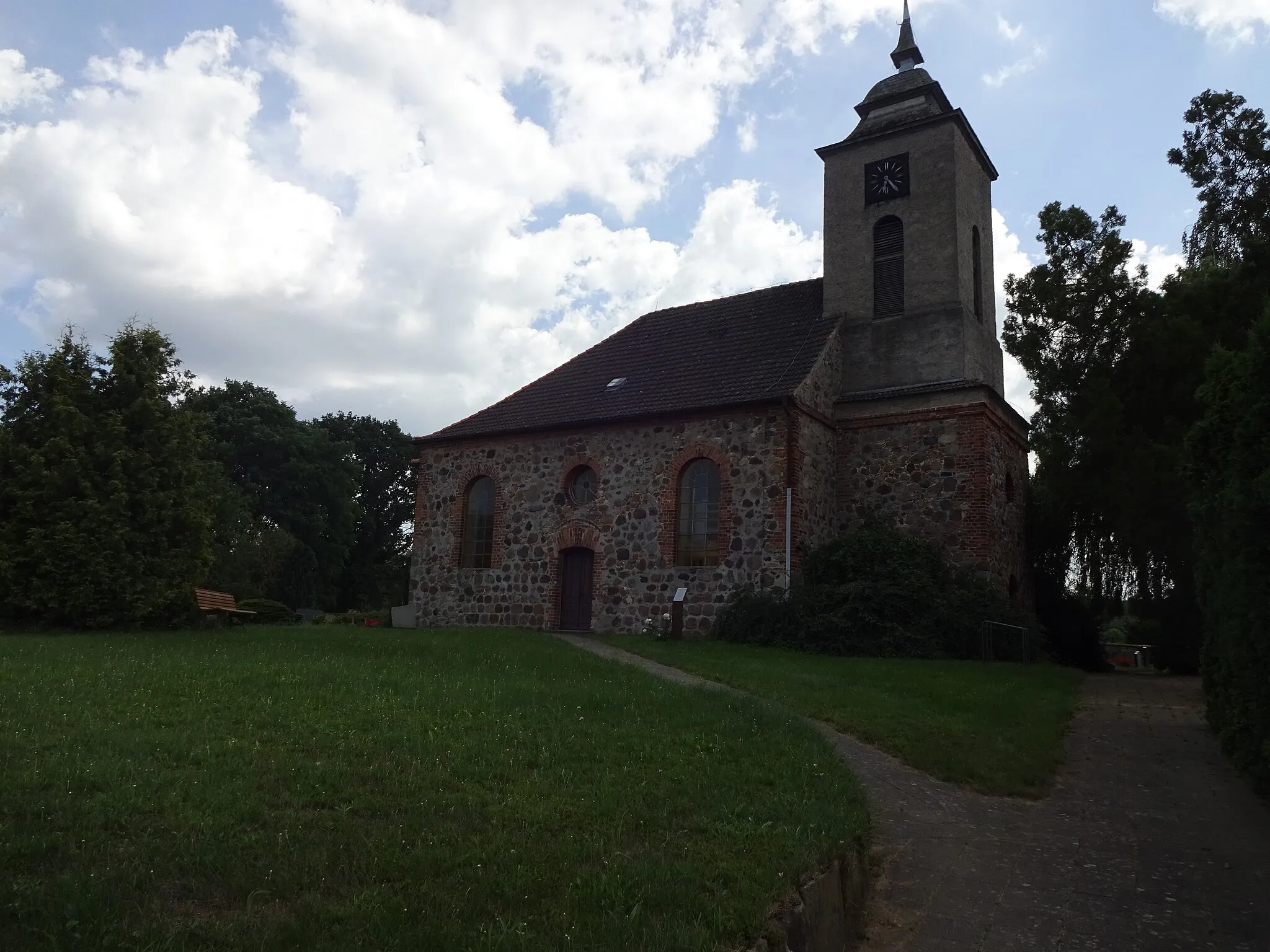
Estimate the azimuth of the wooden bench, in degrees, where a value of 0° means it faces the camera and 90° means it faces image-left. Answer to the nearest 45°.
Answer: approximately 315°

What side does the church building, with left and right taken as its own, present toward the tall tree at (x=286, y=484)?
right

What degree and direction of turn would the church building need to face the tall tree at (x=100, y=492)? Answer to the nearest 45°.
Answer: approximately 90° to its right

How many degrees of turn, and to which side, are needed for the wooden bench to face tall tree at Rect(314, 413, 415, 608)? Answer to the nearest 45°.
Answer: approximately 135° to its left

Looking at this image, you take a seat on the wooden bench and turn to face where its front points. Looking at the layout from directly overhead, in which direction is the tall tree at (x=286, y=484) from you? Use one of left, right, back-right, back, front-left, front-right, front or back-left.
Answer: back-left

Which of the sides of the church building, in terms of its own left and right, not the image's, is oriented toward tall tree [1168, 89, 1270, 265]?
left
